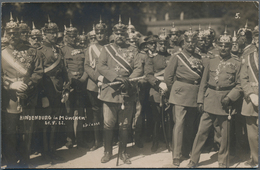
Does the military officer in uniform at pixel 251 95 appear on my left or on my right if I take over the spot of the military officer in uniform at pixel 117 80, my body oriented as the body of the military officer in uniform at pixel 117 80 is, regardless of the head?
on my left

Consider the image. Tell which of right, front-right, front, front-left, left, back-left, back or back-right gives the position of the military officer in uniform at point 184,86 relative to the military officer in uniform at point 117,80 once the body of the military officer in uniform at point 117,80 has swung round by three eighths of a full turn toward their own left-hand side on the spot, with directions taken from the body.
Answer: front-right

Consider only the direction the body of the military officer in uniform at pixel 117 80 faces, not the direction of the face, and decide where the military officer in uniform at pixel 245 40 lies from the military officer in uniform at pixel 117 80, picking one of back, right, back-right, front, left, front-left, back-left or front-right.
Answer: left

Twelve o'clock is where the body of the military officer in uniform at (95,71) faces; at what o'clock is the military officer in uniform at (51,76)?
the military officer in uniform at (51,76) is roughly at 3 o'clock from the military officer in uniform at (95,71).

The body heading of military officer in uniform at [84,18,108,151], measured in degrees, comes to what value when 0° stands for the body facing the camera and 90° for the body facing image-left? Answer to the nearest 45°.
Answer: approximately 0°

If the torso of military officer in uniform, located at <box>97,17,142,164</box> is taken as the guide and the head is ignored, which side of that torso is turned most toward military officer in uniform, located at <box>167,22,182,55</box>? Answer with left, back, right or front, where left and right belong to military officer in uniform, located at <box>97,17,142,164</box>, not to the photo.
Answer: back

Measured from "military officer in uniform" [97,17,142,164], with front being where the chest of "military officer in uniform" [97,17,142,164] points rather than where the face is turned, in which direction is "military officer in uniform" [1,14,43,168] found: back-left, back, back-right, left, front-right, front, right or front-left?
right

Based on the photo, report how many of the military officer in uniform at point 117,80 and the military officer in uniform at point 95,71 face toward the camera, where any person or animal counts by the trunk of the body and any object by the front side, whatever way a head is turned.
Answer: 2

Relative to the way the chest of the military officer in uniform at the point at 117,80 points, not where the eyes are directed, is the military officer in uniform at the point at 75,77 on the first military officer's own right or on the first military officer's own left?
on the first military officer's own right

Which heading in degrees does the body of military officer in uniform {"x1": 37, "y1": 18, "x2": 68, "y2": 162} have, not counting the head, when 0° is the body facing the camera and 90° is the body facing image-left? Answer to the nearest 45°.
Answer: approximately 315°

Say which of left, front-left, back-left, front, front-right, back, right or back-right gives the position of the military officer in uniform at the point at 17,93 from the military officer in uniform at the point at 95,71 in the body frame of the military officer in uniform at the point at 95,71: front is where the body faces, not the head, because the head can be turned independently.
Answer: right
